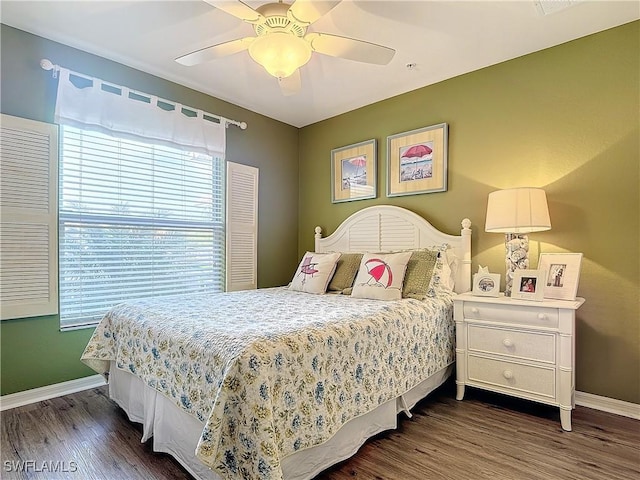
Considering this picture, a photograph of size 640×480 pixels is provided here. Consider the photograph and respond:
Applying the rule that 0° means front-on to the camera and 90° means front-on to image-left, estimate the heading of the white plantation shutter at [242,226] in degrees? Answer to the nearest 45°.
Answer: approximately 315°

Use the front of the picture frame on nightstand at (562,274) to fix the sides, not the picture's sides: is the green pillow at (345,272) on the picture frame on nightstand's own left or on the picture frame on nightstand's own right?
on the picture frame on nightstand's own right

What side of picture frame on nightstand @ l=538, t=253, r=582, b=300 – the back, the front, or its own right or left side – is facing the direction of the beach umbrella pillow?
right

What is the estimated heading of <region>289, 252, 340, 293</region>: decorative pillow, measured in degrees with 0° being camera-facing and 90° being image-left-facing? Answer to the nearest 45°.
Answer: approximately 45°

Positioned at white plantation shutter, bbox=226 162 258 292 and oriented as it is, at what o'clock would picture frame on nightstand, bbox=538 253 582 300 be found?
The picture frame on nightstand is roughly at 12 o'clock from the white plantation shutter.

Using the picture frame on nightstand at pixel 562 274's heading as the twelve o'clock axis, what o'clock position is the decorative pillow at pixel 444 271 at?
The decorative pillow is roughly at 3 o'clock from the picture frame on nightstand.

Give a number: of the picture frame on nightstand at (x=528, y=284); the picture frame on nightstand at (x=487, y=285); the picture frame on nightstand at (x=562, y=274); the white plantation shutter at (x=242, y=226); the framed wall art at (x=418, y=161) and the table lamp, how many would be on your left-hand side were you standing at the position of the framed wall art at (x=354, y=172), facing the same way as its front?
5

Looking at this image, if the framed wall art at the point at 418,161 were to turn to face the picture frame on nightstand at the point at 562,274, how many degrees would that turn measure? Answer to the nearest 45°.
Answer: approximately 90° to its left

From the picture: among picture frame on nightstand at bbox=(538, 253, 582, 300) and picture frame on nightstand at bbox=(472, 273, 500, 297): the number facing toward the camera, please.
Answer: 2

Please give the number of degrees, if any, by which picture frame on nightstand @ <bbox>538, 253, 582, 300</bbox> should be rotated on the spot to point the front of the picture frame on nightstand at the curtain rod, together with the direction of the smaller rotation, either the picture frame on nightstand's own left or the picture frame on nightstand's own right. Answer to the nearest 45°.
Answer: approximately 45° to the picture frame on nightstand's own right

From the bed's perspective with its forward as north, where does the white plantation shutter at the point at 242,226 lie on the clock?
The white plantation shutter is roughly at 4 o'clock from the bed.
